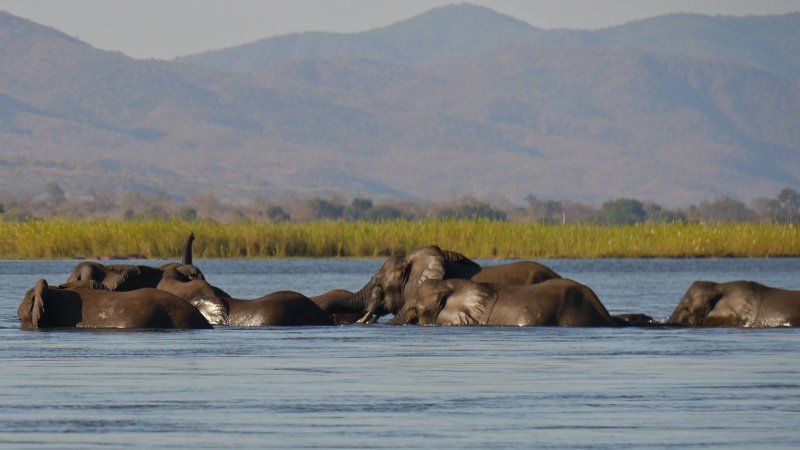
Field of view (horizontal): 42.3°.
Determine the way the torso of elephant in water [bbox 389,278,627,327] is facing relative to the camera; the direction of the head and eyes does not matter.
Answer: to the viewer's left

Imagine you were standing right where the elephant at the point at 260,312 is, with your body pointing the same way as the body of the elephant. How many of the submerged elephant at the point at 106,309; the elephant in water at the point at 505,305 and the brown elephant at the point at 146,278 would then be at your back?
1

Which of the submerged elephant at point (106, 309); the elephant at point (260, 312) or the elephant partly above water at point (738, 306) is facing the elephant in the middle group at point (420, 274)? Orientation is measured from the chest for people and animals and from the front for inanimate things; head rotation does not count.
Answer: the elephant partly above water

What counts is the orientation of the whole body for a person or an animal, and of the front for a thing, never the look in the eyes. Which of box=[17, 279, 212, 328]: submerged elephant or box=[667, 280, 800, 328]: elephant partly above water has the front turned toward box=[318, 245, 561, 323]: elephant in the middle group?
the elephant partly above water

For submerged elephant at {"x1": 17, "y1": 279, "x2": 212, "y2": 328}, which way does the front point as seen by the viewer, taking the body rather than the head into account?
to the viewer's left

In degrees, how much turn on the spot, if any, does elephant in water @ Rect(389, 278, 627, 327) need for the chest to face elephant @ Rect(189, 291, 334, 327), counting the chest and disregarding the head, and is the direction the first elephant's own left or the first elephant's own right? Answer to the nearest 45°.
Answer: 0° — it already faces it

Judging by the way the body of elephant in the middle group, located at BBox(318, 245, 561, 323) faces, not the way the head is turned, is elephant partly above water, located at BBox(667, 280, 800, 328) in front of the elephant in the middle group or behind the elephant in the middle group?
behind

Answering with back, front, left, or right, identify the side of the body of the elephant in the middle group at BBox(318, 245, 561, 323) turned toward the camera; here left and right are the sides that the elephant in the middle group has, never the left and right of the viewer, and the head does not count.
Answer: left

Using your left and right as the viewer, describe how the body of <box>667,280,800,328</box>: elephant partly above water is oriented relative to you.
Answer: facing to the left of the viewer

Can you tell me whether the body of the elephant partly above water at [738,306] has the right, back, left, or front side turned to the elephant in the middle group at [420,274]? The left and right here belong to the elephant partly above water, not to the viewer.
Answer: front

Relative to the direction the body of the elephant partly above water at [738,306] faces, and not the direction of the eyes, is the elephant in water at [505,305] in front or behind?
in front

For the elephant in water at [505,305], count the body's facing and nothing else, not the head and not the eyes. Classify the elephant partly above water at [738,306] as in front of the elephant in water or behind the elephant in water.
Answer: behind

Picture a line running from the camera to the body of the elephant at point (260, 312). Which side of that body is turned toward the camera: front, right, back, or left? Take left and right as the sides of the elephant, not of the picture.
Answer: left

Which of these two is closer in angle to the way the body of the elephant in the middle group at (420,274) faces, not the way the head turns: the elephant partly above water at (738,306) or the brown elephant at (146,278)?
the brown elephant
